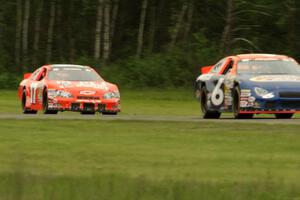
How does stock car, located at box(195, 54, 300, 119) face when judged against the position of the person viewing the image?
facing the viewer and to the right of the viewer

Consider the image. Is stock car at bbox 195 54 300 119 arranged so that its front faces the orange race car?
no
